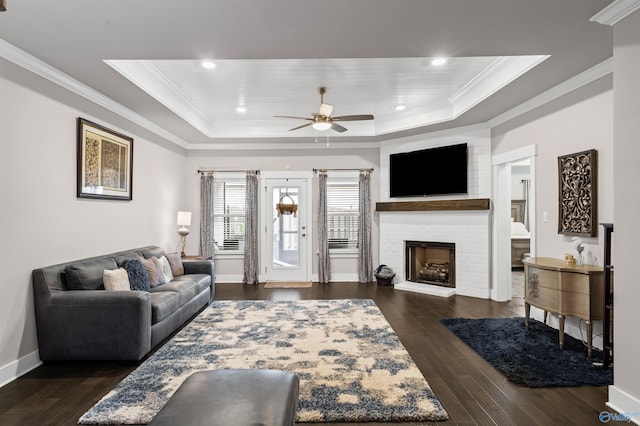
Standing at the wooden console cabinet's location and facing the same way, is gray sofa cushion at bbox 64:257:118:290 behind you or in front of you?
in front

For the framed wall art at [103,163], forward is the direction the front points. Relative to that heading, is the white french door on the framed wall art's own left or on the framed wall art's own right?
on the framed wall art's own left

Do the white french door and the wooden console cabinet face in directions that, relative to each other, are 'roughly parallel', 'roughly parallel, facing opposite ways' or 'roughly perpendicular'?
roughly perpendicular

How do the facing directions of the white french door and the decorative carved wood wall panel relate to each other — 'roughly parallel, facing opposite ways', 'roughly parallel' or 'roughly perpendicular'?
roughly perpendicular

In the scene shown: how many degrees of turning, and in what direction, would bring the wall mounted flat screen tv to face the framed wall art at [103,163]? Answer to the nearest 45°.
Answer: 0° — it already faces it

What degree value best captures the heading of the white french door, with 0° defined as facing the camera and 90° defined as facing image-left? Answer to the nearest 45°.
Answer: approximately 0°

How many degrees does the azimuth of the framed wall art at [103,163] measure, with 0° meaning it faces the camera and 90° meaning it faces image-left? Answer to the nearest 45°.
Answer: approximately 315°

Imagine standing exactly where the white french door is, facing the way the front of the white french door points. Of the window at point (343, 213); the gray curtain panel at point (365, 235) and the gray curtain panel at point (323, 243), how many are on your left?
3

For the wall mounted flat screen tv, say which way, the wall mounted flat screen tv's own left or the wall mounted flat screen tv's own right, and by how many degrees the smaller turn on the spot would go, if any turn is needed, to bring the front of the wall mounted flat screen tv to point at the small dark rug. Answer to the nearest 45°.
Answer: approximately 45° to the wall mounted flat screen tv's own left

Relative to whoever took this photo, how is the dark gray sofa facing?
facing the viewer and to the right of the viewer

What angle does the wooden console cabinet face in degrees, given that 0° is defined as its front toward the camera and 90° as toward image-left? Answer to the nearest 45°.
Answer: approximately 45°
